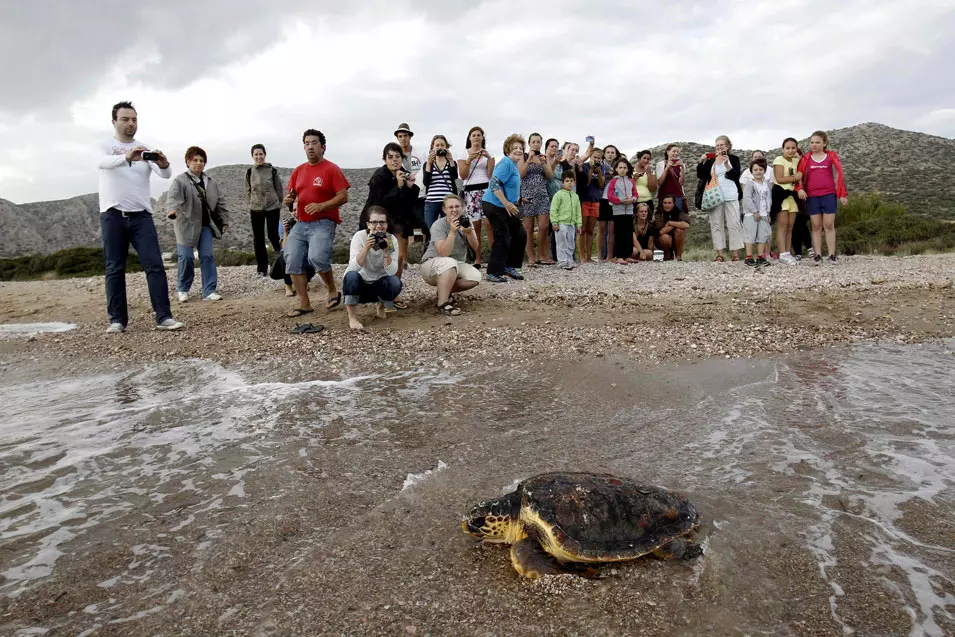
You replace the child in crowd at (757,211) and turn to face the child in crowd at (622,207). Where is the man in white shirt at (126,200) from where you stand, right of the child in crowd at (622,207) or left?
left

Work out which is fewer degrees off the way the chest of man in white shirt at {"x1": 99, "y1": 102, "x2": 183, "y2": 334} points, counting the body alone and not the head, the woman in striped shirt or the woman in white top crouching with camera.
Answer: the woman in white top crouching with camera

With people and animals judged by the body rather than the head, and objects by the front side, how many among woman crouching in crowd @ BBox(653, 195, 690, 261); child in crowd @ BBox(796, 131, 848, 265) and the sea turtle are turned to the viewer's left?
1

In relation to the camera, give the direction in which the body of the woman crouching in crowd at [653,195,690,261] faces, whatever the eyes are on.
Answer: toward the camera

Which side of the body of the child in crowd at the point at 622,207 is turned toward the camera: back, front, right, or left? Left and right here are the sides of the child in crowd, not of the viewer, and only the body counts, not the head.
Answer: front

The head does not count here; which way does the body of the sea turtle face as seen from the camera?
to the viewer's left

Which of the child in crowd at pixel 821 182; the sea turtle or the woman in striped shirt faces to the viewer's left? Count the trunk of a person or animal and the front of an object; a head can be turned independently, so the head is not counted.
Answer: the sea turtle

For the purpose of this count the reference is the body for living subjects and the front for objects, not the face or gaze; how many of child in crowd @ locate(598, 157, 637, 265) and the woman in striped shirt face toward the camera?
2

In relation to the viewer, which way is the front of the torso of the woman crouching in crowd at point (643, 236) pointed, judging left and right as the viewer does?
facing the viewer

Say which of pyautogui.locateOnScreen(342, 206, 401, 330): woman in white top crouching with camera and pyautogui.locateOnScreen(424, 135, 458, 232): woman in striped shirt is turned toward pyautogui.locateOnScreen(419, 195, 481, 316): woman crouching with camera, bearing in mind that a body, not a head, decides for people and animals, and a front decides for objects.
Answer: the woman in striped shirt

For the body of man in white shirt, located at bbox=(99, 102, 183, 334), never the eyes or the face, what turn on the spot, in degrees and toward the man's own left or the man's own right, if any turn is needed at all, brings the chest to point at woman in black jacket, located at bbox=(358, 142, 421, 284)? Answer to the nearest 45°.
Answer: approximately 45° to the man's own left

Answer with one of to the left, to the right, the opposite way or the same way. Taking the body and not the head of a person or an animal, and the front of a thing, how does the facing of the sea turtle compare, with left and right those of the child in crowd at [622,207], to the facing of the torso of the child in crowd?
to the right
